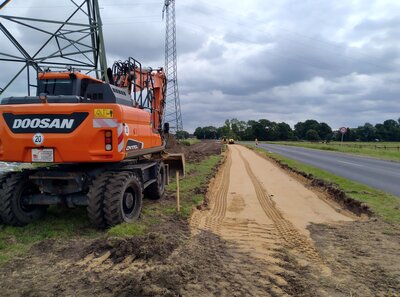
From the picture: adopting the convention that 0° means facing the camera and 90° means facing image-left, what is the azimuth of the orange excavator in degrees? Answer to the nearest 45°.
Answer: approximately 225°

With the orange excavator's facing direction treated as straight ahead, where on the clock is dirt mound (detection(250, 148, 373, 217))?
The dirt mound is roughly at 1 o'clock from the orange excavator.
